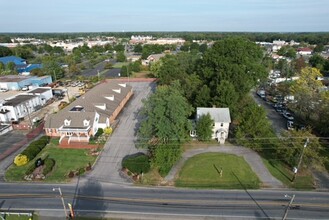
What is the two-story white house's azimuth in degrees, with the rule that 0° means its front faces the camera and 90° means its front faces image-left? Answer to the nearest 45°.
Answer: approximately 0°

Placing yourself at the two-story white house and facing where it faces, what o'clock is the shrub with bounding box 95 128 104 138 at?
The shrub is roughly at 3 o'clock from the two-story white house.

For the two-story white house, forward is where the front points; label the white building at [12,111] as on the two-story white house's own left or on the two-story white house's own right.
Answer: on the two-story white house's own right

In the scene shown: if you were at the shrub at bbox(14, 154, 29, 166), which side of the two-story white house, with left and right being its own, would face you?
right

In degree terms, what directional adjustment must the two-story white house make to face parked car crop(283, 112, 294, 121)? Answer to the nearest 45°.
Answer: approximately 135° to its left

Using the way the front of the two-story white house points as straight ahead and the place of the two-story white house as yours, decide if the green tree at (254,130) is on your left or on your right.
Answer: on your left

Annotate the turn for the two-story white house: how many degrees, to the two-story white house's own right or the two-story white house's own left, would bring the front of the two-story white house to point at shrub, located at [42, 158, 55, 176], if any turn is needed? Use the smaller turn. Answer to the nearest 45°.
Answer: approximately 45° to the two-story white house's own right

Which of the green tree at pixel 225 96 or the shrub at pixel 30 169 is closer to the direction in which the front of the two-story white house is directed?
the shrub

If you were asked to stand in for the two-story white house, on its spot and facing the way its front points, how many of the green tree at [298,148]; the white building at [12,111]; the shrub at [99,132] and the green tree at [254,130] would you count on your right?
2

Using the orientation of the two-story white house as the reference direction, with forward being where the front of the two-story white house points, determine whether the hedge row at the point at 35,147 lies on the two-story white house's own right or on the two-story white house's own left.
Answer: on the two-story white house's own right
